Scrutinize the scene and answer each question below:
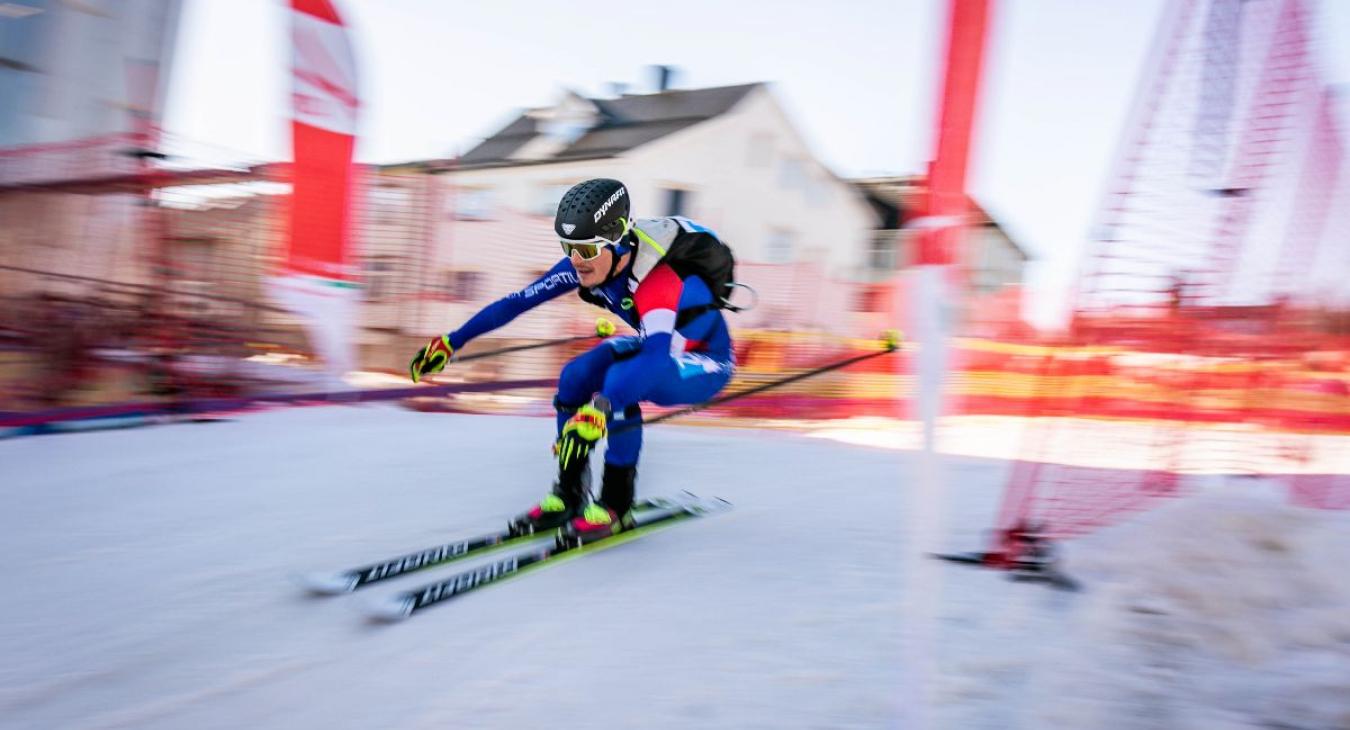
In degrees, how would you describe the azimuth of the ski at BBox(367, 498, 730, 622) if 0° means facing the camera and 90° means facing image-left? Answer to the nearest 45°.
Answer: approximately 45°

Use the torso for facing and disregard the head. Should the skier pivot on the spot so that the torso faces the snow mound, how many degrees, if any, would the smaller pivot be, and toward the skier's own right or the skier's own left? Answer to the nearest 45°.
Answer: approximately 90° to the skier's own left

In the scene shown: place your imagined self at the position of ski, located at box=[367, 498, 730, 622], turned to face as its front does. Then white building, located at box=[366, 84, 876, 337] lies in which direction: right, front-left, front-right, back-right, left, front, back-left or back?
back-right

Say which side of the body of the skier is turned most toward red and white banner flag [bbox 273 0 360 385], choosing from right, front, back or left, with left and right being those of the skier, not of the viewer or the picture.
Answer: right

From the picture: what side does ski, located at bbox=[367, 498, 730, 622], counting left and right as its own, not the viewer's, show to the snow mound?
left

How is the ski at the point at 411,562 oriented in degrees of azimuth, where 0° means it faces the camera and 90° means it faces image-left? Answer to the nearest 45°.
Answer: approximately 45°

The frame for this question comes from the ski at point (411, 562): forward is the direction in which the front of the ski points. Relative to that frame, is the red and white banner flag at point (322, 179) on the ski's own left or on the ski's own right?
on the ski's own right

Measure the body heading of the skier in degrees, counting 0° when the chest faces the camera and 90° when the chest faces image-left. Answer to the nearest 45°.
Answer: approximately 45°
